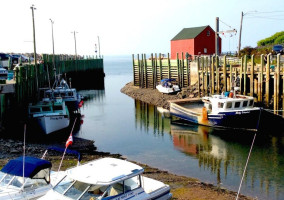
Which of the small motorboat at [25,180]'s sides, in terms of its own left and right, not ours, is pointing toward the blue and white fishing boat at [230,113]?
back

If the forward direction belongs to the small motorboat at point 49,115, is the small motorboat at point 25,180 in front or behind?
in front

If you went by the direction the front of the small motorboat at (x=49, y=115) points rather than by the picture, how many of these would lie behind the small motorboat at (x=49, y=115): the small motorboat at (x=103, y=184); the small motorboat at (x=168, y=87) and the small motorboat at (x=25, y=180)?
1
